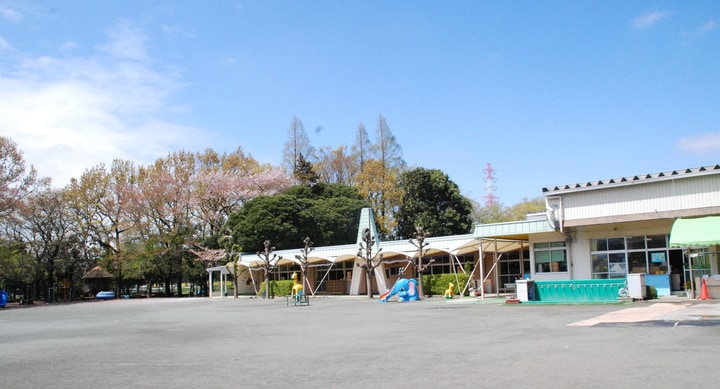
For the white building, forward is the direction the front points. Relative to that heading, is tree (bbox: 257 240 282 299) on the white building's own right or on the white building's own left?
on the white building's own right

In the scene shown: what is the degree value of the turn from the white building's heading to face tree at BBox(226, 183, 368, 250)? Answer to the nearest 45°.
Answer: approximately 90° to its right

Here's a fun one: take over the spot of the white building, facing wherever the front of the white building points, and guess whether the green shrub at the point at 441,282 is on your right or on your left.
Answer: on your right

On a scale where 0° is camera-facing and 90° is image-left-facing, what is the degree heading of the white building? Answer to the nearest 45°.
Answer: approximately 45°

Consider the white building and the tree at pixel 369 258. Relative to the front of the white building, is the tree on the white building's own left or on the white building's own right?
on the white building's own right

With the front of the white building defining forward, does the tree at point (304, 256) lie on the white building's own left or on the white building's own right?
on the white building's own right

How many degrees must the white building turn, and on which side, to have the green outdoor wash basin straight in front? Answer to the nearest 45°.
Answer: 0° — it already faces it

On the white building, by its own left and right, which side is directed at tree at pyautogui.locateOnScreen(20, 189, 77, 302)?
right
